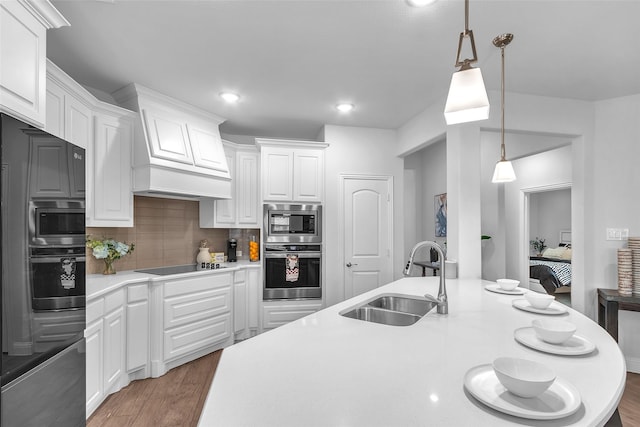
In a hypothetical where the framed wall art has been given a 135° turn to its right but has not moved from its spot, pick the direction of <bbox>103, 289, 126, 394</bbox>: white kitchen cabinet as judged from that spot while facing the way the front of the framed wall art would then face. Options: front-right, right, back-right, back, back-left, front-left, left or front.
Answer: back-left

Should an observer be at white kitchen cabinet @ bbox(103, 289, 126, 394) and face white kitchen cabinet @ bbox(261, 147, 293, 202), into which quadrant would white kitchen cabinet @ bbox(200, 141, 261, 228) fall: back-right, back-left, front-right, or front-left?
front-left

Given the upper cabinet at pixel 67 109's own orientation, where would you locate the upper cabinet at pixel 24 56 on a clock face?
the upper cabinet at pixel 24 56 is roughly at 2 o'clock from the upper cabinet at pixel 67 109.

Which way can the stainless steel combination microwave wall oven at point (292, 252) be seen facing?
toward the camera

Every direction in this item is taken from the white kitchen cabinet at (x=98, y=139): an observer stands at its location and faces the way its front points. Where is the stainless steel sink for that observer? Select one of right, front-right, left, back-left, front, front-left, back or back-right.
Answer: front

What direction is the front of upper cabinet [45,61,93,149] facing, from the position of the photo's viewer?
facing the viewer and to the right of the viewer

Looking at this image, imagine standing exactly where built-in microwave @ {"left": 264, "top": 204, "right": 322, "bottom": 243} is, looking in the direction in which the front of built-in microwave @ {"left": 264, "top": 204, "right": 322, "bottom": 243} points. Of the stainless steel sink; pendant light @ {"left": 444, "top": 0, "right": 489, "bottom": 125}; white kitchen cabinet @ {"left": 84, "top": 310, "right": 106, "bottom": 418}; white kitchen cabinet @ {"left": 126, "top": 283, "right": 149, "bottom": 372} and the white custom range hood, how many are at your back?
0

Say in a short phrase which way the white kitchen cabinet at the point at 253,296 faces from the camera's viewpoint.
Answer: facing the viewer

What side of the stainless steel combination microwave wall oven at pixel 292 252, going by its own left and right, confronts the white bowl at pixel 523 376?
front

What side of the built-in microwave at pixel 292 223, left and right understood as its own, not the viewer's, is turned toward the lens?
front

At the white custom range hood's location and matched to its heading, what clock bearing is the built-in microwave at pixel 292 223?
The built-in microwave is roughly at 10 o'clock from the white custom range hood.
